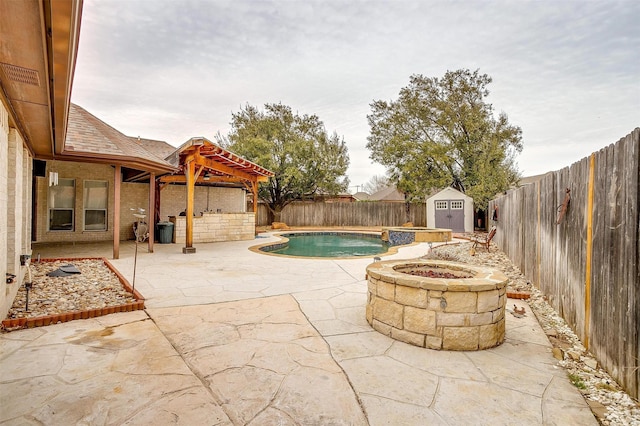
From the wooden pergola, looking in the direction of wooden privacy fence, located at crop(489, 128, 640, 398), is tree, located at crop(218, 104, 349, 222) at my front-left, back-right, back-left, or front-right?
back-left

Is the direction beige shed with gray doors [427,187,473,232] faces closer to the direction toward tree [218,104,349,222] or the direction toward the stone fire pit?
the stone fire pit

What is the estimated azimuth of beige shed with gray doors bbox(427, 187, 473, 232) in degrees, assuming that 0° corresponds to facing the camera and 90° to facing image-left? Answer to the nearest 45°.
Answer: approximately 0°

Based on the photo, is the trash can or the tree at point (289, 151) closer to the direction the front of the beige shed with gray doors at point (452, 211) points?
the trash can

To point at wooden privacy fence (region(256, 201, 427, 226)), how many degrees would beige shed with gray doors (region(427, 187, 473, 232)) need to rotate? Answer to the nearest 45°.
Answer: approximately 90° to its right

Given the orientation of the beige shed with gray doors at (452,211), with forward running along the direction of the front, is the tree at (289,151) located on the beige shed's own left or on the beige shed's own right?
on the beige shed's own right

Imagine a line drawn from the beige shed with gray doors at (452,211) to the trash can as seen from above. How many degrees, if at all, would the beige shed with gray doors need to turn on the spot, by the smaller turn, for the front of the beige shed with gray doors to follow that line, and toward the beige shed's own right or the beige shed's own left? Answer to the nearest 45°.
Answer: approximately 45° to the beige shed's own right

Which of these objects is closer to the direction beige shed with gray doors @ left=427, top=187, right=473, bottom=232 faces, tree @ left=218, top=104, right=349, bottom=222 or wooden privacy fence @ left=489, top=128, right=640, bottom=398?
the wooden privacy fence
